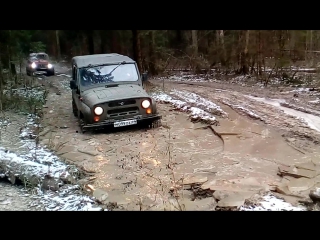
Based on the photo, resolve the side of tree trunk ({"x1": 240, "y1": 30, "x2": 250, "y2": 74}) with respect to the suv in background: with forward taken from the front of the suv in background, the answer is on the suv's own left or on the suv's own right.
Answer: on the suv's own left

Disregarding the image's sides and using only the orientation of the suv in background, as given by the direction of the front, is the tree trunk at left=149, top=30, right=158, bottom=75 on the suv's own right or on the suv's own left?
on the suv's own left

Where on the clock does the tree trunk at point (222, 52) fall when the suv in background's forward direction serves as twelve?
The tree trunk is roughly at 10 o'clock from the suv in background.

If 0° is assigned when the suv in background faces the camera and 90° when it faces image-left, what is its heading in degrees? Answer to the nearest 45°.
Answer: approximately 0°

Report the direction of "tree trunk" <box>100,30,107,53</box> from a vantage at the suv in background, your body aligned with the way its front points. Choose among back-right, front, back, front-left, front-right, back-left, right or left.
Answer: back-left

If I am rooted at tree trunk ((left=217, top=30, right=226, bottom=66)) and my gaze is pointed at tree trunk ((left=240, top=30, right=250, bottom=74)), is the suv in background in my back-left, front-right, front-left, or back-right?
back-right

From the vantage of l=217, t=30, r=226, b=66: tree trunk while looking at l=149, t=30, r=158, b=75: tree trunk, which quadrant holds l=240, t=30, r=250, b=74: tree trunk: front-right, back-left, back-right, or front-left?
back-left
